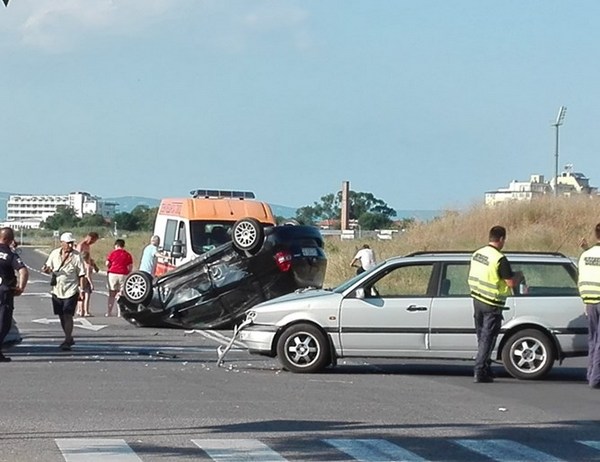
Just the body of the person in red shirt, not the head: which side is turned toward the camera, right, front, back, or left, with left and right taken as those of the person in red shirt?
back

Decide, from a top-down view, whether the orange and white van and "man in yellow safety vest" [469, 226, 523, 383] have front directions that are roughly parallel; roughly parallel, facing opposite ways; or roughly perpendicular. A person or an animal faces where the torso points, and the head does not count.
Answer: roughly perpendicular

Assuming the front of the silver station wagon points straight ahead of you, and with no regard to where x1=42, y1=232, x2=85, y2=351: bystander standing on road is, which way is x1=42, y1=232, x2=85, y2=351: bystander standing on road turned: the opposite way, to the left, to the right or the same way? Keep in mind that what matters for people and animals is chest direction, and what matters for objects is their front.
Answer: to the left

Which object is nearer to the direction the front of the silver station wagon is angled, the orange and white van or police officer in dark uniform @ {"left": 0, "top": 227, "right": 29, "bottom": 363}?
the police officer in dark uniform

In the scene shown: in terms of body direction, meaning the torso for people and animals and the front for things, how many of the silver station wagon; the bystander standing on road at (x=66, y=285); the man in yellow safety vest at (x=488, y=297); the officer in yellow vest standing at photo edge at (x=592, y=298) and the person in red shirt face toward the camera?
1

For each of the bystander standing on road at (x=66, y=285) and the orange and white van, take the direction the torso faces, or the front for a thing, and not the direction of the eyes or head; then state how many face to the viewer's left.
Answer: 0

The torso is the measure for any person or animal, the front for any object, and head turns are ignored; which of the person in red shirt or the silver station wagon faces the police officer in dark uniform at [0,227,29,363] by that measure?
the silver station wagon

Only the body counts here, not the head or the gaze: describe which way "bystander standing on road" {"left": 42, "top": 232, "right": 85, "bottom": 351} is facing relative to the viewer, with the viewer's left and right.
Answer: facing the viewer

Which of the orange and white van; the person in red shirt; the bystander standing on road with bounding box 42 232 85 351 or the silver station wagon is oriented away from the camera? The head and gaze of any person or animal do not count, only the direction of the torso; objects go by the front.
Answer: the person in red shirt
